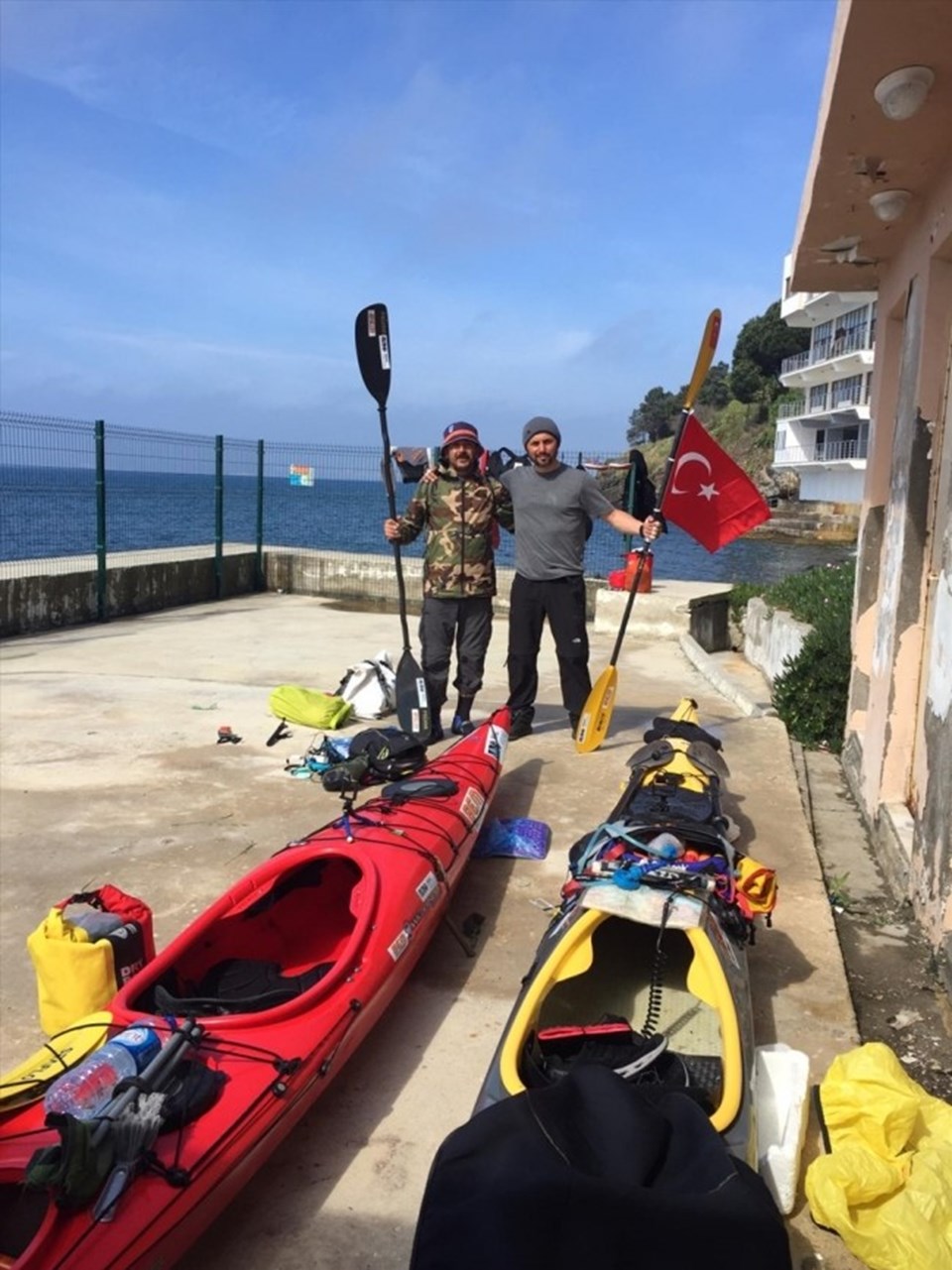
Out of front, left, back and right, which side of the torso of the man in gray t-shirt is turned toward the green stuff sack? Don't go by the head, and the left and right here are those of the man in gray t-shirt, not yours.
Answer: right

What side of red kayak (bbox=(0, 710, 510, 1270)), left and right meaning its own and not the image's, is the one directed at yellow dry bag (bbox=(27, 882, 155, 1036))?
left

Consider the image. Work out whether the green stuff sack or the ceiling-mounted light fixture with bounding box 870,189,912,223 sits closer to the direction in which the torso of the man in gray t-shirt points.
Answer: the ceiling-mounted light fixture

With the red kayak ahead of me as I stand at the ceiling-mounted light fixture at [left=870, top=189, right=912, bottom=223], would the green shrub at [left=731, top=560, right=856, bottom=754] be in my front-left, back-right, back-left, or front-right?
back-right

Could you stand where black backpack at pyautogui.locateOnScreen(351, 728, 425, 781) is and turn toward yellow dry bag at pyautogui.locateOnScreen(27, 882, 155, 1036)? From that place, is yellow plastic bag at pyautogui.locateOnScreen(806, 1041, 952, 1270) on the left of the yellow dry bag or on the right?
left

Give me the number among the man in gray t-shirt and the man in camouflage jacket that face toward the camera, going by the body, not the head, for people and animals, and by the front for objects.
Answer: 2

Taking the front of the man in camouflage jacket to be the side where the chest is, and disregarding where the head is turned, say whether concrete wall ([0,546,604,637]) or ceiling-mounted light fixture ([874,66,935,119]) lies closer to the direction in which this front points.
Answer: the ceiling-mounted light fixture

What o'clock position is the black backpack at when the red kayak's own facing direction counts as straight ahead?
The black backpack is roughly at 11 o'clock from the red kayak.

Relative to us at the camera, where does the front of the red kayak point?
facing away from the viewer and to the right of the viewer
